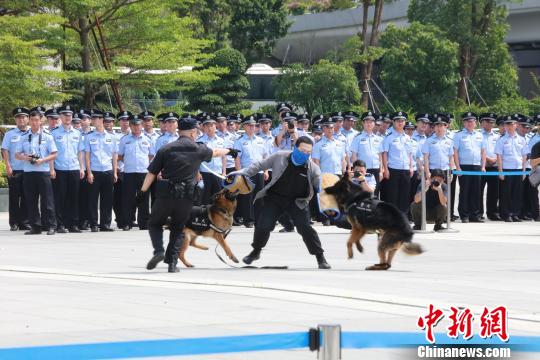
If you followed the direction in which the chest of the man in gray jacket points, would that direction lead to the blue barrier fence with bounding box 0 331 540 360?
yes

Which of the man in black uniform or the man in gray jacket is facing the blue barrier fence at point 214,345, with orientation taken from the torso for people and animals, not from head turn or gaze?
the man in gray jacket

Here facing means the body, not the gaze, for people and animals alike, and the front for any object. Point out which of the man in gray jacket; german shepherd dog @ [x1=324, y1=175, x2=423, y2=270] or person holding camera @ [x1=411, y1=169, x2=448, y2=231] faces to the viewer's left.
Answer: the german shepherd dog

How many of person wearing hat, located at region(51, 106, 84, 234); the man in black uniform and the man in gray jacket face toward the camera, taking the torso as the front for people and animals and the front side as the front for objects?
2

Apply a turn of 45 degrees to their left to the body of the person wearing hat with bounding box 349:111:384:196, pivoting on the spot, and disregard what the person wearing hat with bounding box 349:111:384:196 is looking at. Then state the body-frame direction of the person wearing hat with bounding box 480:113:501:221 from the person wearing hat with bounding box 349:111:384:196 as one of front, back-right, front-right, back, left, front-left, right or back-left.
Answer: left

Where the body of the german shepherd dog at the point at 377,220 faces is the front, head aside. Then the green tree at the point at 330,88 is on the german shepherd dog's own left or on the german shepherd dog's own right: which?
on the german shepherd dog's own right

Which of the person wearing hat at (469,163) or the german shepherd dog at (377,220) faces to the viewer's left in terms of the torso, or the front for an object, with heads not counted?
the german shepherd dog

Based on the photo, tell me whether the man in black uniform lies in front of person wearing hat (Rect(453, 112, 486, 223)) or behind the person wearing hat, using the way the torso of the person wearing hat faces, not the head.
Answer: in front

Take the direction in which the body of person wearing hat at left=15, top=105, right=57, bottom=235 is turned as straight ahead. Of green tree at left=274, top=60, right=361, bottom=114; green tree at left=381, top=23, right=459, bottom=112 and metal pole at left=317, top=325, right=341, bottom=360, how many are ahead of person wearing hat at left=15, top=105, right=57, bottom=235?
1

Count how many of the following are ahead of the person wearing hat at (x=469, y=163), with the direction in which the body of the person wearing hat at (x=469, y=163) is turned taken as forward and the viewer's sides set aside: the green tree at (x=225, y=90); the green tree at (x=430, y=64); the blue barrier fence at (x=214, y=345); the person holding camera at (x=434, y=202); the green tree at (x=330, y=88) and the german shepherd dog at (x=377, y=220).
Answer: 3

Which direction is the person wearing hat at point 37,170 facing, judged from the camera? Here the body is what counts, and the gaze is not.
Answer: toward the camera

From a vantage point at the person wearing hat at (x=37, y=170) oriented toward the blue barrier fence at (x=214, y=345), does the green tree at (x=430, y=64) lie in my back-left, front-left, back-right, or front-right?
back-left

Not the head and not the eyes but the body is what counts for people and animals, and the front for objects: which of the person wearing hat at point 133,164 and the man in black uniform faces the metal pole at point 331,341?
the person wearing hat

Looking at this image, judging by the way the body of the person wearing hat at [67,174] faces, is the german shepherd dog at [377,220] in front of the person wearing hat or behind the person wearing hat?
in front

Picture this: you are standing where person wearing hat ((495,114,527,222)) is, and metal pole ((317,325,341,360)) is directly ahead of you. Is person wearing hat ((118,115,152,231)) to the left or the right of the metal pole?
right

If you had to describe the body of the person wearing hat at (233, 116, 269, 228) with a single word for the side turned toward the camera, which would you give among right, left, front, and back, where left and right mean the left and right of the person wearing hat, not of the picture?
front

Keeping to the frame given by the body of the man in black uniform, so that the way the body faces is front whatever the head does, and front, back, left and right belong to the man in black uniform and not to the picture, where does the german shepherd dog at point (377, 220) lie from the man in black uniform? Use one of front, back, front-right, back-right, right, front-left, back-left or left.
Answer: front-right

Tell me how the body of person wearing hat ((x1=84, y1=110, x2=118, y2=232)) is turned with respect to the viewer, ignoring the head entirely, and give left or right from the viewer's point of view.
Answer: facing the viewer
